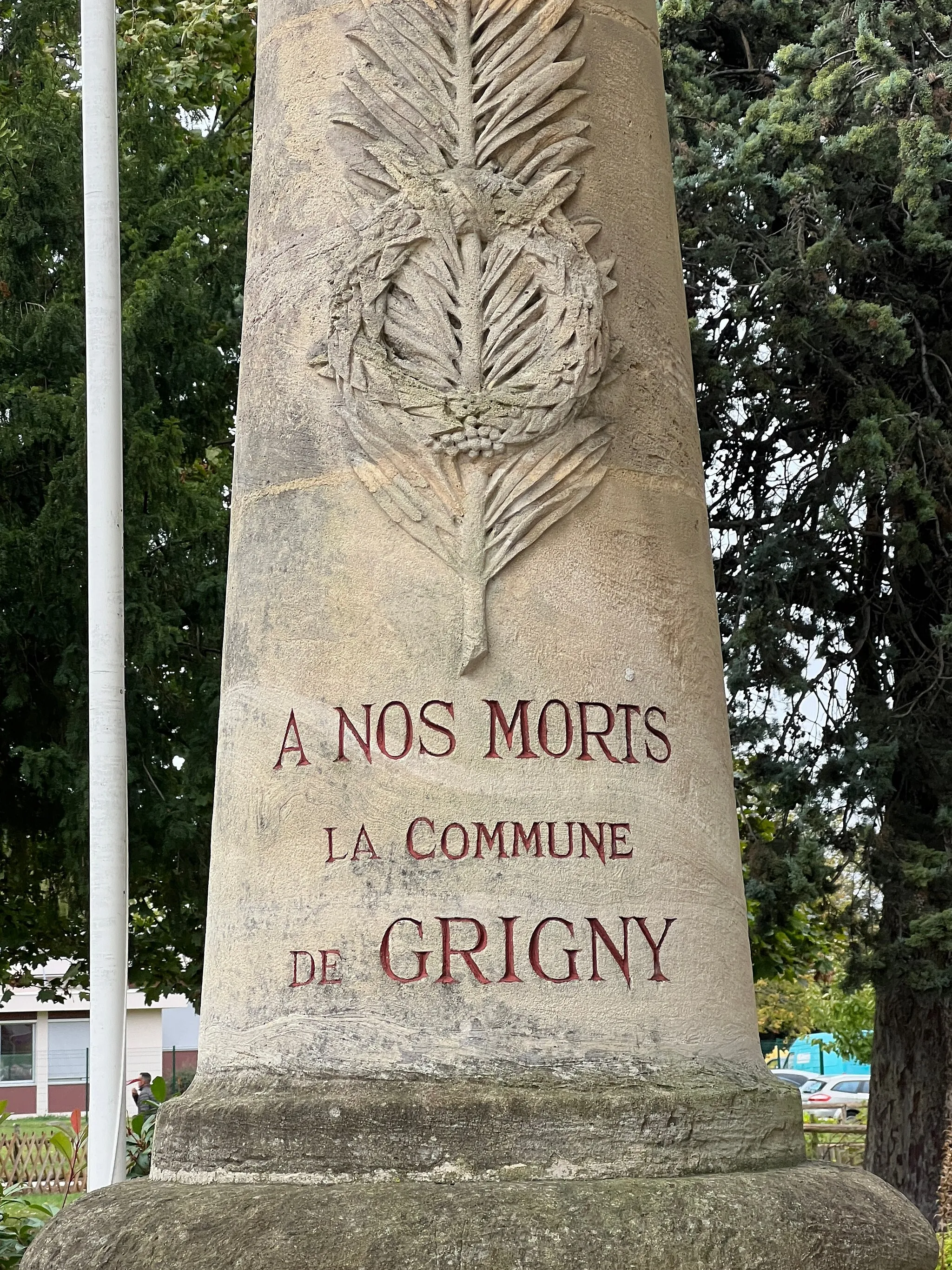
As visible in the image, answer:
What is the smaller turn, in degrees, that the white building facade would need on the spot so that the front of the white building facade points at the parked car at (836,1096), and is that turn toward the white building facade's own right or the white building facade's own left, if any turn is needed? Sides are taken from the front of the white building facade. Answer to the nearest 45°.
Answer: approximately 45° to the white building facade's own left

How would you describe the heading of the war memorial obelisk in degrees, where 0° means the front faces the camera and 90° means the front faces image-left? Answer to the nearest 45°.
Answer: approximately 0°

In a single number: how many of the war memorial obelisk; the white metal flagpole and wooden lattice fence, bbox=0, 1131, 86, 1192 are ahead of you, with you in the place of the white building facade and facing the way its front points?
3

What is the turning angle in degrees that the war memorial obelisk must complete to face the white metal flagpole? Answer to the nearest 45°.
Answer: approximately 135° to its right

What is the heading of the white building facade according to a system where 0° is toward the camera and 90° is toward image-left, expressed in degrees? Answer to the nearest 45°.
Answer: approximately 0°

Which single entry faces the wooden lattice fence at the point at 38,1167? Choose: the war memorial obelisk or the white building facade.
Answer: the white building facade

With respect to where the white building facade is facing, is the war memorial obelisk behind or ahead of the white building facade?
ahead

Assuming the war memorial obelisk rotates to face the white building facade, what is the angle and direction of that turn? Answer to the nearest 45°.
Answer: approximately 180°

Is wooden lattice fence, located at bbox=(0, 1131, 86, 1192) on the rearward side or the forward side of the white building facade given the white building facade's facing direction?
on the forward side

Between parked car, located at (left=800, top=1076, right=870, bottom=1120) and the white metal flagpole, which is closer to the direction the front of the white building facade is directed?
the white metal flagpole

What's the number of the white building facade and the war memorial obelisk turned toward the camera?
2

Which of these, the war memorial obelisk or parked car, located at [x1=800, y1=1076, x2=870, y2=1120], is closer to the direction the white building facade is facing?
the war memorial obelisk
